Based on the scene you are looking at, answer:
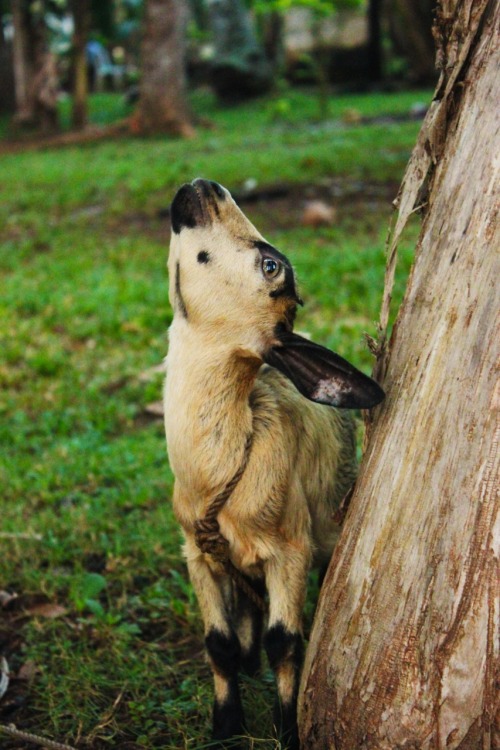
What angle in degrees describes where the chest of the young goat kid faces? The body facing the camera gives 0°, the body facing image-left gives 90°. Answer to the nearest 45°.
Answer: approximately 45°

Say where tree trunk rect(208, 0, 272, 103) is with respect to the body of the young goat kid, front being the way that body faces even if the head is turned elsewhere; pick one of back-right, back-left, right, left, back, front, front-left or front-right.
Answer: back-right

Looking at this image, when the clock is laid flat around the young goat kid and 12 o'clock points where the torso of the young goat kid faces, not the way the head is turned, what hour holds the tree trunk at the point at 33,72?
The tree trunk is roughly at 4 o'clock from the young goat kid.

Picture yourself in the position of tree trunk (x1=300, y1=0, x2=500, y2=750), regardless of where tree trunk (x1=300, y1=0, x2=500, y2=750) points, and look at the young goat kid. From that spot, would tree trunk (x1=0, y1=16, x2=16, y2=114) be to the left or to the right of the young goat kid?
right

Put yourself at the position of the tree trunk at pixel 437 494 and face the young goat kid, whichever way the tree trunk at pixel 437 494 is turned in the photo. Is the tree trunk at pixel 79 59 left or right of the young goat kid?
right

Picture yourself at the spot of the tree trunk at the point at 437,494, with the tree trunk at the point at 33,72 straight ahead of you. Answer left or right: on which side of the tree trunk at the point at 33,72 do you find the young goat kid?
left

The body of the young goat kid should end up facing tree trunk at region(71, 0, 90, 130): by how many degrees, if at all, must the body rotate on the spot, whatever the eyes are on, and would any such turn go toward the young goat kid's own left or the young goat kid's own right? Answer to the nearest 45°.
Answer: approximately 135° to the young goat kid's own right

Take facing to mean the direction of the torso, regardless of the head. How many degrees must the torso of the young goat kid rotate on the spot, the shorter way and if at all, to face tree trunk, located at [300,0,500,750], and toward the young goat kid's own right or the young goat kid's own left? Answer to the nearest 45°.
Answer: approximately 90° to the young goat kid's own left

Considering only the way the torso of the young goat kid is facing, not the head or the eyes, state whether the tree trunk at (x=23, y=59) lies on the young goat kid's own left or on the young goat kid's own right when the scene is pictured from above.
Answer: on the young goat kid's own right

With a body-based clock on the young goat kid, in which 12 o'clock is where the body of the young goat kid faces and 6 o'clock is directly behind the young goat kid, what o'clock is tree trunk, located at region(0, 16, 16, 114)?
The tree trunk is roughly at 4 o'clock from the young goat kid.
